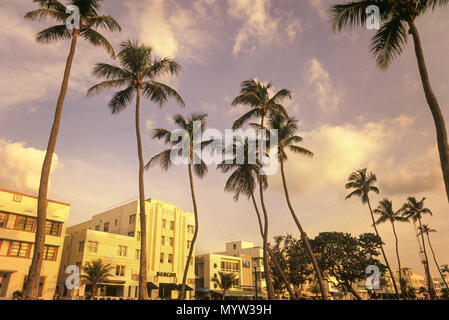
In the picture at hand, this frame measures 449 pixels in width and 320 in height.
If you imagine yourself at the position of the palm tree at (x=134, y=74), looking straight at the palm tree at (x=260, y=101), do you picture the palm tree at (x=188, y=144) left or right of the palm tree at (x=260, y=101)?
left

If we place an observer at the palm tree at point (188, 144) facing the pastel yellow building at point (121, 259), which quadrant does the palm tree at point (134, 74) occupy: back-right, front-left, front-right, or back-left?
back-left

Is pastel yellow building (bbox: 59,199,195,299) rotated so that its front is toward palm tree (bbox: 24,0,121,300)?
no

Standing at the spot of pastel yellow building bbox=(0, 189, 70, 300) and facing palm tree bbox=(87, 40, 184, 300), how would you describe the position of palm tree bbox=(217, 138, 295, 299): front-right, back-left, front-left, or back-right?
front-left

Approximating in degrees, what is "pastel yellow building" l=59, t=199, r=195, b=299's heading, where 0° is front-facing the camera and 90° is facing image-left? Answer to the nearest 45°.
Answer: approximately 315°

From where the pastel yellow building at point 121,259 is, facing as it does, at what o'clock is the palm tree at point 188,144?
The palm tree is roughly at 1 o'clock from the pastel yellow building.

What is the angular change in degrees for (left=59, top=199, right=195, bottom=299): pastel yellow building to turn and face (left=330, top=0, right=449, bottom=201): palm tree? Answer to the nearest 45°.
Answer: approximately 45° to its right

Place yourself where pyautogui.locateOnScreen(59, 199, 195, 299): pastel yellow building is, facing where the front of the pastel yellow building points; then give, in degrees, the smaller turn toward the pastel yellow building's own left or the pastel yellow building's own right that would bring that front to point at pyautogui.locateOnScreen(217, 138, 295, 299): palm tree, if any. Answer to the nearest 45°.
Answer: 0° — it already faces it

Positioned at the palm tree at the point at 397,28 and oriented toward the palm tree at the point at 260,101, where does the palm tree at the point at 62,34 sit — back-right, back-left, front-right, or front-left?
front-left

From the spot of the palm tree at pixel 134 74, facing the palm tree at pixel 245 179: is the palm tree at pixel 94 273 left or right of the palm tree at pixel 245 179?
left

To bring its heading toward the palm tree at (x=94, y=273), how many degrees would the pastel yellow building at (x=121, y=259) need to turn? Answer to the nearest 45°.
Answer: approximately 90° to its right

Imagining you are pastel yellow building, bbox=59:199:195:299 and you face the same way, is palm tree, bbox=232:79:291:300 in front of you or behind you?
in front

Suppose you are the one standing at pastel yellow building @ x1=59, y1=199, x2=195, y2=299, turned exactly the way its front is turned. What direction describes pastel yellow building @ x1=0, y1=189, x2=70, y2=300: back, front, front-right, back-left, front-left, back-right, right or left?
right
